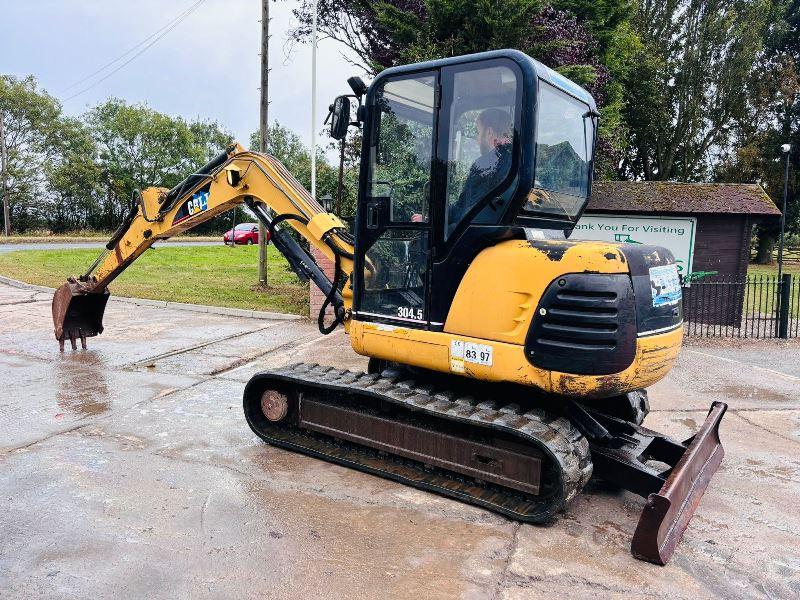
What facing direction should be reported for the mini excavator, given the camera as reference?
facing away from the viewer and to the left of the viewer

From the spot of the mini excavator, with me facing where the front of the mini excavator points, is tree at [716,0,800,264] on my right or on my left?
on my right

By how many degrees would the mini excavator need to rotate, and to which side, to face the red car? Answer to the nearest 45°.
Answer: approximately 45° to its right

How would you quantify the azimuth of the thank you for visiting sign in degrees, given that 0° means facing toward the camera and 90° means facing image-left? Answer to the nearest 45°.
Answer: approximately 0°

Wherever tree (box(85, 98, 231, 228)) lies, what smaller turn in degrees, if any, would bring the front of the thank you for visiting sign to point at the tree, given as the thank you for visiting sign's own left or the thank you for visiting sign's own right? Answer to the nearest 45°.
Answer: approximately 135° to the thank you for visiting sign's own right

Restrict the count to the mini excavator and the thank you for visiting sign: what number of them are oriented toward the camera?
1

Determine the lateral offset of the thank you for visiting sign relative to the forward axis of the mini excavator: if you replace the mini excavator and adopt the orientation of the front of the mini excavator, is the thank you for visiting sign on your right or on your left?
on your right

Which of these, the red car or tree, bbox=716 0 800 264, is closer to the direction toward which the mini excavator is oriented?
the red car

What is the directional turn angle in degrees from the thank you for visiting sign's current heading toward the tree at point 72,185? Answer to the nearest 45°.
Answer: approximately 135° to its right
